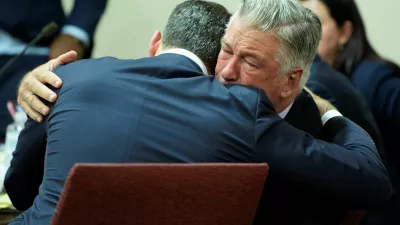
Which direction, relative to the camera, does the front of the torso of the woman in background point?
to the viewer's left

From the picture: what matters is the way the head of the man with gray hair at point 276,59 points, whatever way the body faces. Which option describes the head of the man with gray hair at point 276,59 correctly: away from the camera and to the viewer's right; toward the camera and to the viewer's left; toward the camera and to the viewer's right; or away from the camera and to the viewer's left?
toward the camera and to the viewer's left

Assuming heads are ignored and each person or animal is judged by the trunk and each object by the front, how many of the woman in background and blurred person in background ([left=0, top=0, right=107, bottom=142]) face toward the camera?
1

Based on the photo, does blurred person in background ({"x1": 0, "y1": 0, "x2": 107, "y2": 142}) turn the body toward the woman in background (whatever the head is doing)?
no

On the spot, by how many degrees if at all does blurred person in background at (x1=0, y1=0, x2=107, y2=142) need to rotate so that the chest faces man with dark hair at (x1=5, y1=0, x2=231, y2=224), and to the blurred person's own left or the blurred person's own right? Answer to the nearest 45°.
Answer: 0° — they already face them

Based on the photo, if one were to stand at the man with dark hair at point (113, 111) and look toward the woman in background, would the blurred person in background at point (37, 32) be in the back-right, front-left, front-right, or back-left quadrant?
front-left

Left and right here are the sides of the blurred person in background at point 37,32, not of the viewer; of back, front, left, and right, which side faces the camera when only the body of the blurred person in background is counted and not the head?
front

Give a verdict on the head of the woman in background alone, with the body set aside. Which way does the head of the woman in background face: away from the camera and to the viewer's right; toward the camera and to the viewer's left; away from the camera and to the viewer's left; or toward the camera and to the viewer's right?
toward the camera and to the viewer's left

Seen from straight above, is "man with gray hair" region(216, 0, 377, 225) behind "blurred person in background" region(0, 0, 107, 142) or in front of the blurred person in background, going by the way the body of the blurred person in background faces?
in front

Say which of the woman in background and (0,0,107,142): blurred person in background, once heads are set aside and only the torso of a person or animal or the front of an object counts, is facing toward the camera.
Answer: the blurred person in background
